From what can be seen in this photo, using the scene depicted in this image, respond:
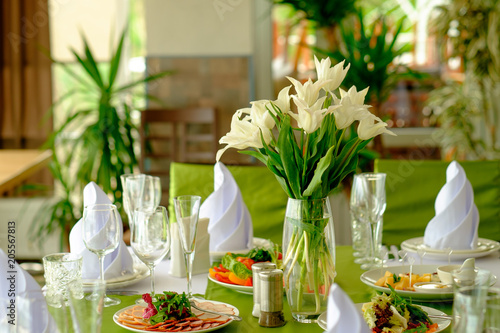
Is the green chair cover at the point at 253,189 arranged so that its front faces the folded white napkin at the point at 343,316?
yes

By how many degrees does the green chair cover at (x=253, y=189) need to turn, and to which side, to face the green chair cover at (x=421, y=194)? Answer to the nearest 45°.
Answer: approximately 90° to its left

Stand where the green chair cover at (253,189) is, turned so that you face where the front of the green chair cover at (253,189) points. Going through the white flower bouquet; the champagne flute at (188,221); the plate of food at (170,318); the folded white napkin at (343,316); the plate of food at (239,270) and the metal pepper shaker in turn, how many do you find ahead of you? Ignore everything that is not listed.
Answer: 6

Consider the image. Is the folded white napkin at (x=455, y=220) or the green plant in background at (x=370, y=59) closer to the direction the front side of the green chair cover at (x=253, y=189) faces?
the folded white napkin

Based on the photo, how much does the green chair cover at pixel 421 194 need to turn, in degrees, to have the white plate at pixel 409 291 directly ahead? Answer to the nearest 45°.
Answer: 0° — it already faces it

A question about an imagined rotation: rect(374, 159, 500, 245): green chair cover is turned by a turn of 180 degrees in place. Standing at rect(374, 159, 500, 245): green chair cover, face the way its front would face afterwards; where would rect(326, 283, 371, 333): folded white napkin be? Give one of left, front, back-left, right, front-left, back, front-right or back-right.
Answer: back

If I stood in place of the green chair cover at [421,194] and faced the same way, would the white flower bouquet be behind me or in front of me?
in front

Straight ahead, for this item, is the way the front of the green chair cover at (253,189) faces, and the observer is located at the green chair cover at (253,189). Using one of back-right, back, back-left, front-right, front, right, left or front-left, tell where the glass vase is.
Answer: front

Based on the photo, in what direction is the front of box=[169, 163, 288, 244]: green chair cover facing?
toward the camera

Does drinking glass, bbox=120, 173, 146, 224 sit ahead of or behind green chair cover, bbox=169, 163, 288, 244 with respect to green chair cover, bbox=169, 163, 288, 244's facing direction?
ahead

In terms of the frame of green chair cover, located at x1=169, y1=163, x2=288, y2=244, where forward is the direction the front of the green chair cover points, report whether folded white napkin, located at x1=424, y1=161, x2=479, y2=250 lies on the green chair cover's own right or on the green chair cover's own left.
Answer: on the green chair cover's own left

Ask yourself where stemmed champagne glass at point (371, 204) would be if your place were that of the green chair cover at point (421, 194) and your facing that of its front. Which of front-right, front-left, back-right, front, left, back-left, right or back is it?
front

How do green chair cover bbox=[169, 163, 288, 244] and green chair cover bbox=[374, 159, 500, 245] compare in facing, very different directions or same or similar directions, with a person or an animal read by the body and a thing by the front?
same or similar directions

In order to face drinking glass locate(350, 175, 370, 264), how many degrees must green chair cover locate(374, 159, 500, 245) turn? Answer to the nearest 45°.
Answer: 0° — it already faces it

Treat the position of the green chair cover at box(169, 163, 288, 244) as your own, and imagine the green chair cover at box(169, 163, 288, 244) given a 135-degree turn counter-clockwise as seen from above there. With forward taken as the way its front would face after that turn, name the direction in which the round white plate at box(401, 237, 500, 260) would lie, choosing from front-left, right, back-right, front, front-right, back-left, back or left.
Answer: right

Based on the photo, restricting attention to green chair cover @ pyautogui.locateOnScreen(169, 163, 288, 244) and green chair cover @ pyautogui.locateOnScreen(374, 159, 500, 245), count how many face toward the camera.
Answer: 2

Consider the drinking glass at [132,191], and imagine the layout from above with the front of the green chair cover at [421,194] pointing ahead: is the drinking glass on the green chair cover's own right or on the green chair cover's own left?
on the green chair cover's own right
